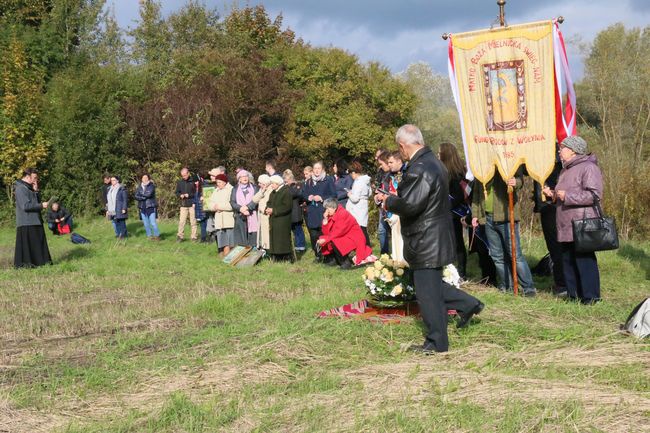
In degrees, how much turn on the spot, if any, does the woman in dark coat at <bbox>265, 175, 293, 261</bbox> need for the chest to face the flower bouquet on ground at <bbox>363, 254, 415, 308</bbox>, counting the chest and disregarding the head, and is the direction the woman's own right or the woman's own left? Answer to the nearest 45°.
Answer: approximately 45° to the woman's own left

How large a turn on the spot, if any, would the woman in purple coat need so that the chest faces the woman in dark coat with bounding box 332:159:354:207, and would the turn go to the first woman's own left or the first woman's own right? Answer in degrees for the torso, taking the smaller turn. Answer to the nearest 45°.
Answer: approximately 45° to the first woman's own right

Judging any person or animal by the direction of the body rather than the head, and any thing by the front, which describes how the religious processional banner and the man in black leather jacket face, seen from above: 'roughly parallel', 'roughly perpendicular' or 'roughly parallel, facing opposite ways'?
roughly perpendicular

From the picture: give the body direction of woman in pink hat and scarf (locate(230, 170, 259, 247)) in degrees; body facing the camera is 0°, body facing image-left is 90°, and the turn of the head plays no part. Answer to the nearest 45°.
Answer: approximately 0°

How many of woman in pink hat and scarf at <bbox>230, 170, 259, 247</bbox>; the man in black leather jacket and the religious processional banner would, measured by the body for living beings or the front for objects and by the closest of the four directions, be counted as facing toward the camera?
2

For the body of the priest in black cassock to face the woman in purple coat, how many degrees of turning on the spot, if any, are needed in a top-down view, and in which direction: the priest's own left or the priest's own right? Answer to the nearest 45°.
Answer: approximately 45° to the priest's own right

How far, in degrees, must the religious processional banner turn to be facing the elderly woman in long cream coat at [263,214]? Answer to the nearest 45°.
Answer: approximately 135° to its right

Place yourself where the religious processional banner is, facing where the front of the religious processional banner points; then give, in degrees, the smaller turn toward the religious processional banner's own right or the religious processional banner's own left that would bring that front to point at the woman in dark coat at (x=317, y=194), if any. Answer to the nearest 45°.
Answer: approximately 135° to the religious processional banner's own right

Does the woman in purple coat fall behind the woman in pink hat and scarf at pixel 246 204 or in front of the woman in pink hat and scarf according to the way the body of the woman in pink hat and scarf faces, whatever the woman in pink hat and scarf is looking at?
in front

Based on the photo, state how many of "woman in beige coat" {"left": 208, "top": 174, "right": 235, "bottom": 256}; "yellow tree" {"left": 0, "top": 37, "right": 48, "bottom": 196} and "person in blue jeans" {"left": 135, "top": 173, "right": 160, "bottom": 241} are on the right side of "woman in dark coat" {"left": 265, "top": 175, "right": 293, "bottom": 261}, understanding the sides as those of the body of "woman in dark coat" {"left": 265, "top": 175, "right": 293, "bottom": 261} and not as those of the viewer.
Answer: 3

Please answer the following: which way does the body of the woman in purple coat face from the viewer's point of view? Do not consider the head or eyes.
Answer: to the viewer's left

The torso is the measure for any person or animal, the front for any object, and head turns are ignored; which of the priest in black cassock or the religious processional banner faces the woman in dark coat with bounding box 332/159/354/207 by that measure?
the priest in black cassock

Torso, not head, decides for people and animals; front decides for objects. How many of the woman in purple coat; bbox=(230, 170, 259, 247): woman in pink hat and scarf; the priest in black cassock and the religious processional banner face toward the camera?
2

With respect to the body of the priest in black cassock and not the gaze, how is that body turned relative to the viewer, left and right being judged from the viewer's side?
facing to the right of the viewer
